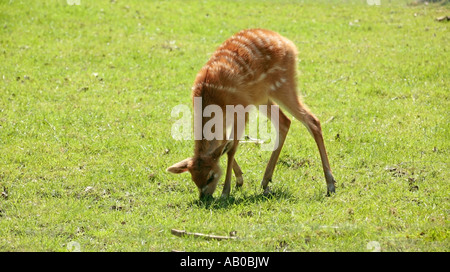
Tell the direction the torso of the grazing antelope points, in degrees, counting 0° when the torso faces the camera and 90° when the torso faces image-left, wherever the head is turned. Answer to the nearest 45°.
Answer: approximately 90°
